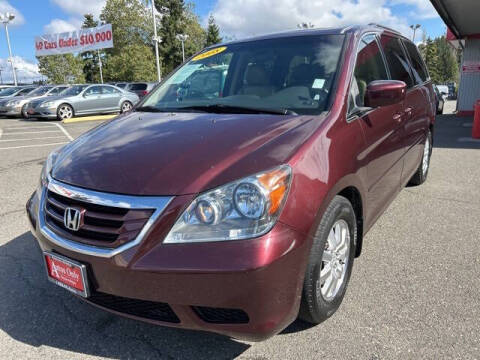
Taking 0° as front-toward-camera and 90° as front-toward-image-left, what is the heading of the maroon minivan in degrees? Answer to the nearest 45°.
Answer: approximately 45°

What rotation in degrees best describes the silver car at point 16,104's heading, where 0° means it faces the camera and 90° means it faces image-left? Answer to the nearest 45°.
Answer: approximately 45°

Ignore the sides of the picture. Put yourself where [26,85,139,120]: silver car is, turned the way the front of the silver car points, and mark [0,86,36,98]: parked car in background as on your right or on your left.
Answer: on your right

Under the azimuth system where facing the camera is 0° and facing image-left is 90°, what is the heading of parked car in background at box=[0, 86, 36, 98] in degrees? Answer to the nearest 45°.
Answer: approximately 45°

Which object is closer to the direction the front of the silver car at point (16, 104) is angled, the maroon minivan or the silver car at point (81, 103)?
the maroon minivan

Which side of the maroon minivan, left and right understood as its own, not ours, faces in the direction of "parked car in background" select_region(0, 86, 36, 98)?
right

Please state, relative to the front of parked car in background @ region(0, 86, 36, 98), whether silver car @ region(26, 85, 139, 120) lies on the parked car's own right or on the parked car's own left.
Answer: on the parked car's own left
